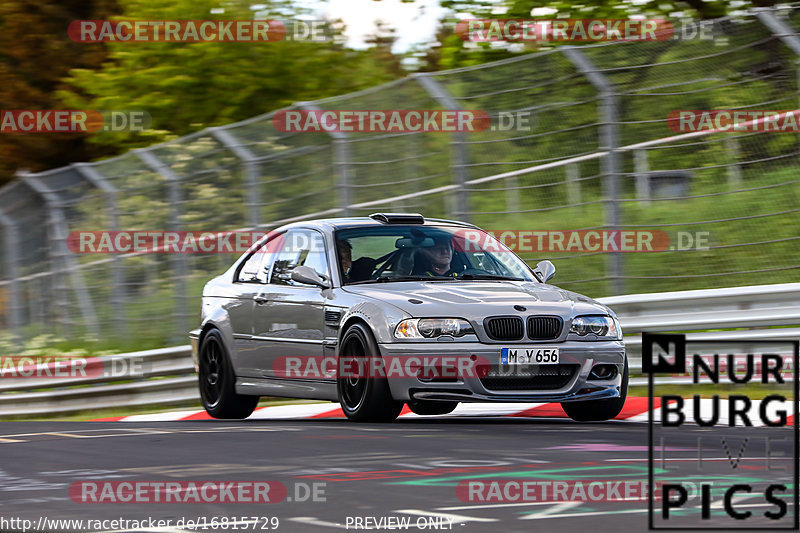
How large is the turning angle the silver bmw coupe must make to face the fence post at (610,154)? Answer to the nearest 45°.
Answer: approximately 90° to its left

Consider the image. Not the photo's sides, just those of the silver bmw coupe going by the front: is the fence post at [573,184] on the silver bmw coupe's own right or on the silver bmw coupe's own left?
on the silver bmw coupe's own left

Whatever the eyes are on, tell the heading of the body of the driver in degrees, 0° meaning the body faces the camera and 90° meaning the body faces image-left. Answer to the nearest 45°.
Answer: approximately 315°

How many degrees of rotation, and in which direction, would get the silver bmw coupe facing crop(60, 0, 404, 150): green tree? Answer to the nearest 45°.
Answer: approximately 135° to its left

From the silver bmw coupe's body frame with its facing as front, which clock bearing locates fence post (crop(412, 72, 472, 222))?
The fence post is roughly at 8 o'clock from the silver bmw coupe.

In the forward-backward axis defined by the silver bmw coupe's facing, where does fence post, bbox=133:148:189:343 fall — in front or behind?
behind

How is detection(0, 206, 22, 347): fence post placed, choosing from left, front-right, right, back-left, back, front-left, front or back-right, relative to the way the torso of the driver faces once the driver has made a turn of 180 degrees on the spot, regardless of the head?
front

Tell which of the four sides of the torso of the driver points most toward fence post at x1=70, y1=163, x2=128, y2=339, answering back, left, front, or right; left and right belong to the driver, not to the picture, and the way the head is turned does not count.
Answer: back

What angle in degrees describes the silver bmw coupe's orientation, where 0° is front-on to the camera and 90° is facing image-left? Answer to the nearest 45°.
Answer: approximately 315°

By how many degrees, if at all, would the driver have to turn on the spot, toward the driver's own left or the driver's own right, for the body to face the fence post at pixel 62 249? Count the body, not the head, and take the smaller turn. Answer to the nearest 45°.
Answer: approximately 180°
